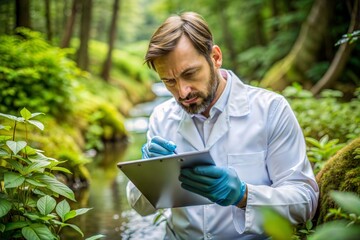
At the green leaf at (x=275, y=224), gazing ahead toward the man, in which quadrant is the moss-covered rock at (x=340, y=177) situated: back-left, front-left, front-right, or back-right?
front-right

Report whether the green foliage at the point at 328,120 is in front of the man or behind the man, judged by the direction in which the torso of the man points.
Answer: behind

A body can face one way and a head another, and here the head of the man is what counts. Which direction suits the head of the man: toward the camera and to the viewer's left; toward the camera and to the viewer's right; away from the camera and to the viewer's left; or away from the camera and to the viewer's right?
toward the camera and to the viewer's left

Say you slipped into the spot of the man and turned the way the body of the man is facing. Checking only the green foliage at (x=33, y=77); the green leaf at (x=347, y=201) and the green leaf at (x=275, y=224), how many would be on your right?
1

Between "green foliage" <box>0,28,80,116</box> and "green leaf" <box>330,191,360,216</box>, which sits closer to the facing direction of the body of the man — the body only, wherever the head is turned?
the green leaf

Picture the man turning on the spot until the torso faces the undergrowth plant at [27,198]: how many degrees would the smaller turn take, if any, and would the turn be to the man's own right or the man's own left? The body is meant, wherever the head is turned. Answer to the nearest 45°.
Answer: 0° — they already face it

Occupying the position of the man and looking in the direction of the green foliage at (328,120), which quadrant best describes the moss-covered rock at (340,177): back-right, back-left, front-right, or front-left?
front-right

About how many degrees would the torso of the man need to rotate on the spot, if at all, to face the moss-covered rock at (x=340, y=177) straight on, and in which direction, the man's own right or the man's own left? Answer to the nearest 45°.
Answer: approximately 135° to the man's own left

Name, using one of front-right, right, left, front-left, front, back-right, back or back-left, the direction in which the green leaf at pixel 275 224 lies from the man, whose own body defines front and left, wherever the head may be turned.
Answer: front-left

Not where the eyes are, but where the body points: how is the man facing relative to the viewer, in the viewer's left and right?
facing the viewer and to the left of the viewer

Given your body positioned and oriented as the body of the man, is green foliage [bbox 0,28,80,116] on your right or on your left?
on your right

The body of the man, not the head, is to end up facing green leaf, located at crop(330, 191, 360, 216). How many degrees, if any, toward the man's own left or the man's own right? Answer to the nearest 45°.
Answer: approximately 45° to the man's own left

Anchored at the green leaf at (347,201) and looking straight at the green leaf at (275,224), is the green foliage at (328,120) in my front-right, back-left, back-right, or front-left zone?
back-right
